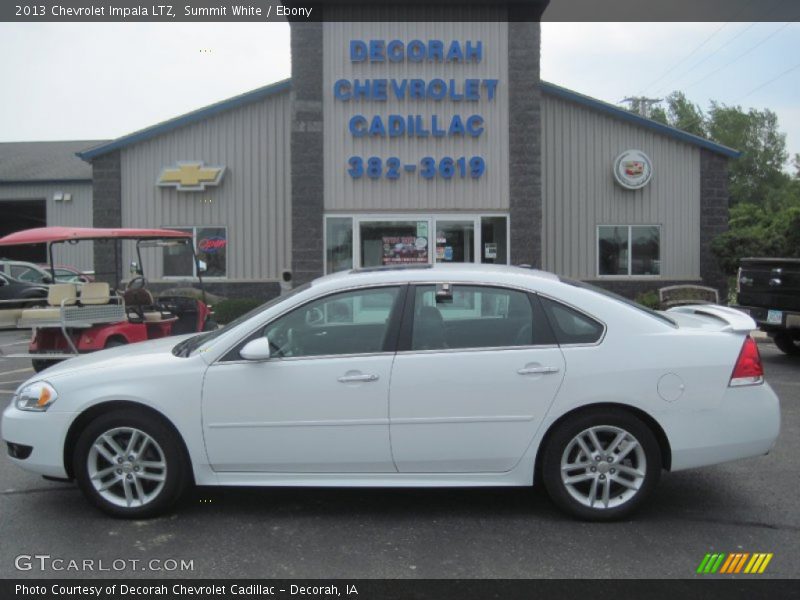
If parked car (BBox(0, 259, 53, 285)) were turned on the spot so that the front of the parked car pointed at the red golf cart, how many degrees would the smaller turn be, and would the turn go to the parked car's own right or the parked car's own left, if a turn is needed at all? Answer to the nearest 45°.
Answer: approximately 90° to the parked car's own right

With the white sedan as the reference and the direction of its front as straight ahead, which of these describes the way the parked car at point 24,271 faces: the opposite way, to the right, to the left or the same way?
the opposite way

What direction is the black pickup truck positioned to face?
away from the camera

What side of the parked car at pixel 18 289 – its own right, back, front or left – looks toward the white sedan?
right

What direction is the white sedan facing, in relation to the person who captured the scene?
facing to the left of the viewer

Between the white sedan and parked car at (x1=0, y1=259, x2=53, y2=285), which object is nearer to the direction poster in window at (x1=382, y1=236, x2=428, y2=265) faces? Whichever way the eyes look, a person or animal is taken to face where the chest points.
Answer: the white sedan

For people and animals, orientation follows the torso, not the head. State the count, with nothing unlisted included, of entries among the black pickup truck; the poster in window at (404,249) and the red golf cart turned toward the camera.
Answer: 1

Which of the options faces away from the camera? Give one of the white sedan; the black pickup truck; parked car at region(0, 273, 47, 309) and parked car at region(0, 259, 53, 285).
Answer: the black pickup truck

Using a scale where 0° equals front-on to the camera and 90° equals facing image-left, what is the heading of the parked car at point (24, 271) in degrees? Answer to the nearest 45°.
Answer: approximately 270°

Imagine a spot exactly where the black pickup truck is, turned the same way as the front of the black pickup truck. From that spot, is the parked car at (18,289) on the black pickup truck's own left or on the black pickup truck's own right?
on the black pickup truck's own left

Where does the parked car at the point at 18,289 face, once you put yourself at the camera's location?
facing to the right of the viewer

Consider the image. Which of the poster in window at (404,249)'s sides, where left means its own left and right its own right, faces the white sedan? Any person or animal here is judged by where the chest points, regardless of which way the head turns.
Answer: front
